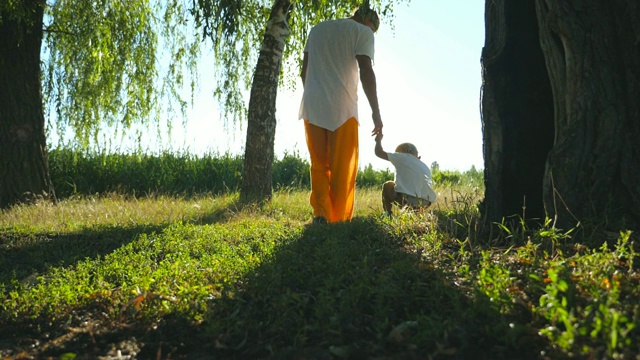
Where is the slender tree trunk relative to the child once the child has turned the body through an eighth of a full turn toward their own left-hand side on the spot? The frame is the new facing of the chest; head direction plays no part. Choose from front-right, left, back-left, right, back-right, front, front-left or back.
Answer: front-right

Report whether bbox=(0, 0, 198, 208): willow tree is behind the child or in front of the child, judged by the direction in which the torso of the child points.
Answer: in front

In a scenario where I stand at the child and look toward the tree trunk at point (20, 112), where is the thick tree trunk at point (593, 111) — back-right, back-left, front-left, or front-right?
back-left

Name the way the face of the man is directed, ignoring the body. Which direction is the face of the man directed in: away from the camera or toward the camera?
away from the camera

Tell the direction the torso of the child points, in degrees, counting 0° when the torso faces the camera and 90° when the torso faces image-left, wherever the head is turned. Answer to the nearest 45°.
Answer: approximately 135°

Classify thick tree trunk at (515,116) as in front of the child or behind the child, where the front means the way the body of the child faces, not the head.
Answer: behind

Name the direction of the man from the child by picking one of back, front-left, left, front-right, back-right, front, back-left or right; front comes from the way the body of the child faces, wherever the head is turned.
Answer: left

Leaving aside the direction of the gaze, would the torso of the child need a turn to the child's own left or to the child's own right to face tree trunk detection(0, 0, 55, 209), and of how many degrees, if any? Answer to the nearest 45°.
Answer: approximately 45° to the child's own left
